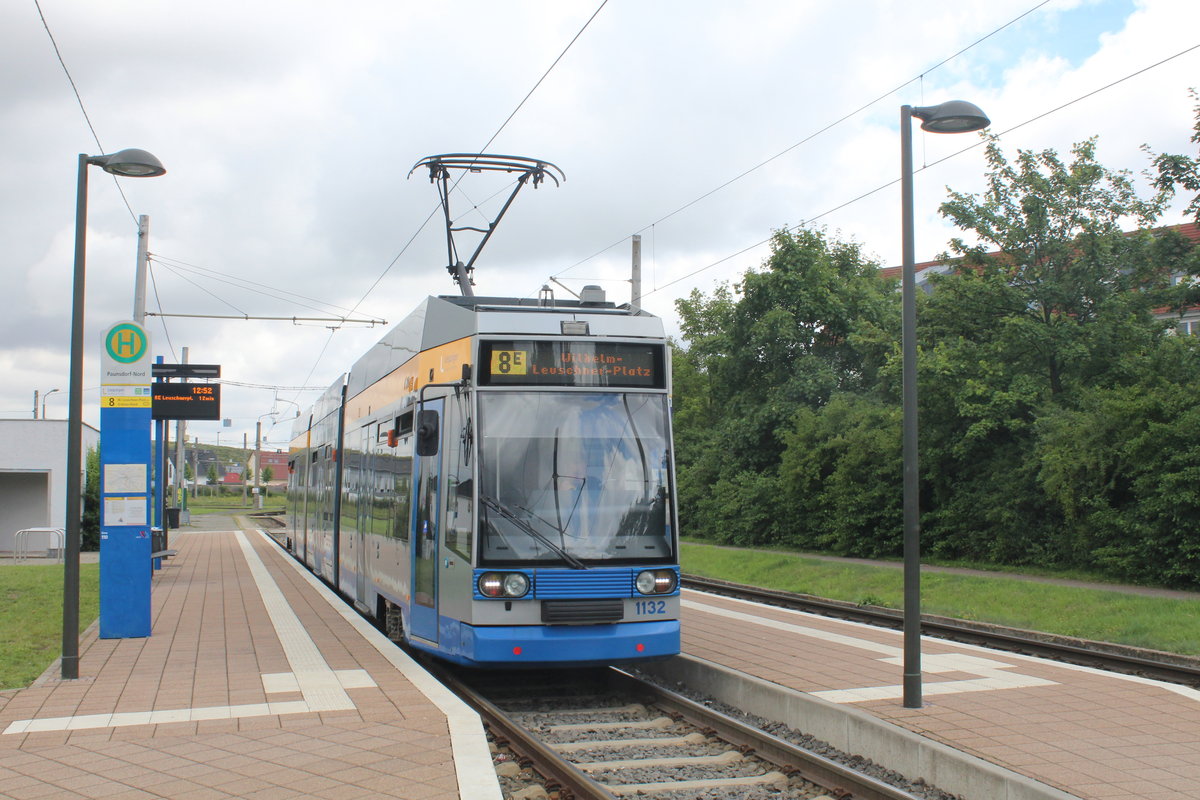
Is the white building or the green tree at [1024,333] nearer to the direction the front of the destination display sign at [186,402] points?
the green tree

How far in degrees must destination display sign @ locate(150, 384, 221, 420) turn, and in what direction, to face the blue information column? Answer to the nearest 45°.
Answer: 0° — it already faces it

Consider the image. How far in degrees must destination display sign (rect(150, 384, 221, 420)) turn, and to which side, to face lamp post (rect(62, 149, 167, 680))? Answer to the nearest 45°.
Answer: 0° — it already faces it

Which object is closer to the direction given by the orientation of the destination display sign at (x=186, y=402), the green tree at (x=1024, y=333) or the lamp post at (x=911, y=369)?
the lamp post

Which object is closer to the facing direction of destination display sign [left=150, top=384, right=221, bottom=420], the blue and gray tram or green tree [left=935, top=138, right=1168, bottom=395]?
the blue and gray tram

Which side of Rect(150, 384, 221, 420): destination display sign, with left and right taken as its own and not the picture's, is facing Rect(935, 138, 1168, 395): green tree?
left

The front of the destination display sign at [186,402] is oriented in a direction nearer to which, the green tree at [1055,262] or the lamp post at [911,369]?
the lamp post

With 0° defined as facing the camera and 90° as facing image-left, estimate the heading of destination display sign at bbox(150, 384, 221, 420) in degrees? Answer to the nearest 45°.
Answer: approximately 0°
